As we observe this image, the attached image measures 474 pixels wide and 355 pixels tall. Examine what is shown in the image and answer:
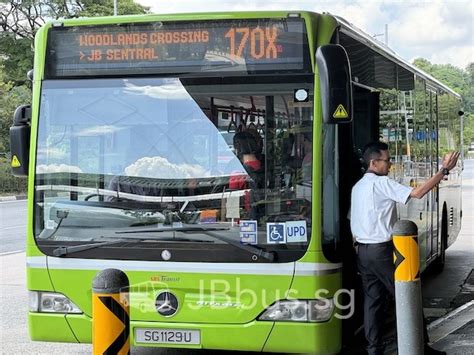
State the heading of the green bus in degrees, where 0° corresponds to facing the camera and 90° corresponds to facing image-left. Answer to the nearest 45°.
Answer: approximately 0°

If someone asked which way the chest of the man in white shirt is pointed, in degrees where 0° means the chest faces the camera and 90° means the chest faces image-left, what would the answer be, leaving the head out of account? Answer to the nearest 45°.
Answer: approximately 225°

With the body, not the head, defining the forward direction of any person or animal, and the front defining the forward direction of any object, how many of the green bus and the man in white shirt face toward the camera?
1

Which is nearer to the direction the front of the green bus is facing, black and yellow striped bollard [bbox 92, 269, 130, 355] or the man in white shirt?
the black and yellow striped bollard

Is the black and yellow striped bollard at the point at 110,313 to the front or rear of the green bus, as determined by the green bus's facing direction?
to the front

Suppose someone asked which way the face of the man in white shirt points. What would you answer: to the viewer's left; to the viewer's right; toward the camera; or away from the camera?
to the viewer's right

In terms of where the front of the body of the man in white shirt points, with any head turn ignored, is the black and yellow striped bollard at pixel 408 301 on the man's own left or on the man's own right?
on the man's own right
